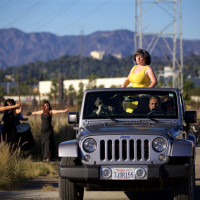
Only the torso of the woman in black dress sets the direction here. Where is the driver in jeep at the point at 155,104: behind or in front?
in front

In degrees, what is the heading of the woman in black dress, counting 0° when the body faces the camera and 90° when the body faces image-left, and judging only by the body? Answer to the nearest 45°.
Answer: approximately 0°

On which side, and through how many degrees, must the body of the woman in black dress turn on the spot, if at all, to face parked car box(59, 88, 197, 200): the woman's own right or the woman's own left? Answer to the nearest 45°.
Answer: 0° — they already face it

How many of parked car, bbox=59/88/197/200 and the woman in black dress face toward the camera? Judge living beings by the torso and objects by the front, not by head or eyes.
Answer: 2

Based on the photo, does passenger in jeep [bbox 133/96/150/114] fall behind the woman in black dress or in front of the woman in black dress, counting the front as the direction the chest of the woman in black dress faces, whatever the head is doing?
in front

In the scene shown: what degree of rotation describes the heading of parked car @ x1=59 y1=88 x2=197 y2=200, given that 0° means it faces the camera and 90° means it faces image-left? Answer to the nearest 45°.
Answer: approximately 0°
